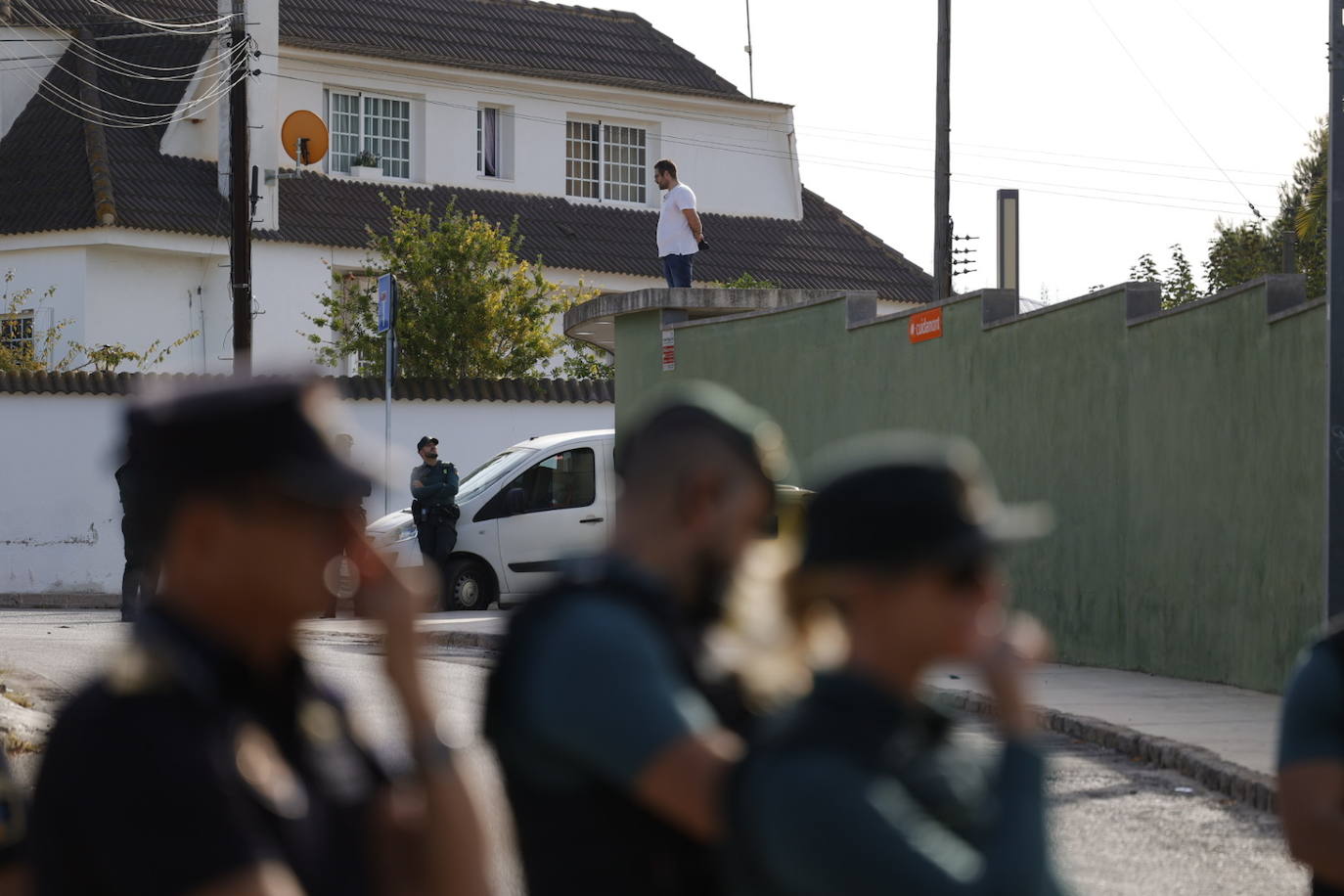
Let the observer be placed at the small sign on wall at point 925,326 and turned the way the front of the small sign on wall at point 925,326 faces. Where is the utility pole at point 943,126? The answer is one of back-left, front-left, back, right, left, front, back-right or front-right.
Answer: back-right

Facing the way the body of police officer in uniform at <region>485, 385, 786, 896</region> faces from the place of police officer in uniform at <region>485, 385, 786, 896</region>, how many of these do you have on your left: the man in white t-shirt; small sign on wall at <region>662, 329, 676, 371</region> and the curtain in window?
3

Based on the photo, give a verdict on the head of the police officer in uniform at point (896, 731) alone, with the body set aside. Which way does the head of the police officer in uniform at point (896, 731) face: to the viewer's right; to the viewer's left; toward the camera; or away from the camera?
to the viewer's right

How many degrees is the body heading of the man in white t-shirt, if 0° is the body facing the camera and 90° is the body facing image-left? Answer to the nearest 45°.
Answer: approximately 90°

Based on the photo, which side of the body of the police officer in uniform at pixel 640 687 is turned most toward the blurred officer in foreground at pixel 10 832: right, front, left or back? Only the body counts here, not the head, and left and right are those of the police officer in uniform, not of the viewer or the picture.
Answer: back

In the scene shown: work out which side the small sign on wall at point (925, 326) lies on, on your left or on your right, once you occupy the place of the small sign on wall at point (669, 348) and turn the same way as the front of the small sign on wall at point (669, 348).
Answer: on your left

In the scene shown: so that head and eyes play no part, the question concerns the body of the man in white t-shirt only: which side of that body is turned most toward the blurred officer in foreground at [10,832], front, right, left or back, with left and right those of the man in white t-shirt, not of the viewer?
left

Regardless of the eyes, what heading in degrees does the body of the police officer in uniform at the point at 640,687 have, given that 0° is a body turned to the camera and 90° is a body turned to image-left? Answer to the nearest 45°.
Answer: approximately 270°

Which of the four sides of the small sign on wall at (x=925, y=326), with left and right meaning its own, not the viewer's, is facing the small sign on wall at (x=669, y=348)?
right

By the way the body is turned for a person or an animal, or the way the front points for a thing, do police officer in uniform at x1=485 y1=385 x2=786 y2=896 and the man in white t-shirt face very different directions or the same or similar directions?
very different directions

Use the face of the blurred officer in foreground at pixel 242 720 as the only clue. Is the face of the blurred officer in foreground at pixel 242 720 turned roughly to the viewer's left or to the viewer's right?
to the viewer's right

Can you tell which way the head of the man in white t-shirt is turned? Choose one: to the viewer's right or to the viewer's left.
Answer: to the viewer's left
